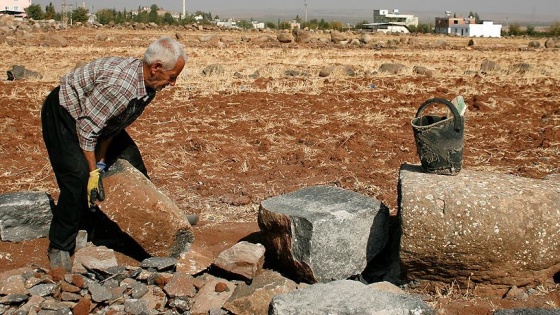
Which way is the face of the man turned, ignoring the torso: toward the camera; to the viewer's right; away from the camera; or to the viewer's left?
to the viewer's right

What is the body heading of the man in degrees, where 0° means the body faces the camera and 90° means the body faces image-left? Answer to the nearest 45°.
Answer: approximately 270°

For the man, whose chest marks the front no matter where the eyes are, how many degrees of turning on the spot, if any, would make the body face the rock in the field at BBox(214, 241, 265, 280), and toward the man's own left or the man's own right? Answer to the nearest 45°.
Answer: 0° — they already face it

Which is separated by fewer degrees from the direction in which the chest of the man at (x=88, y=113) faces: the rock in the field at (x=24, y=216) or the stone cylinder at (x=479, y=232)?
the stone cylinder

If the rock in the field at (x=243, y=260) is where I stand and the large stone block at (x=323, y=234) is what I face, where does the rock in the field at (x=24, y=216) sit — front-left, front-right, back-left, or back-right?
back-left

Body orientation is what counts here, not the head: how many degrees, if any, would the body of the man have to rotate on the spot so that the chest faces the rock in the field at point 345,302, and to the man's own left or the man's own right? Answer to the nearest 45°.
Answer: approximately 45° to the man's own right

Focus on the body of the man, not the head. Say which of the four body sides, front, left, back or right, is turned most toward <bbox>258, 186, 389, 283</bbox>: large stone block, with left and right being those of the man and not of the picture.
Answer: front
